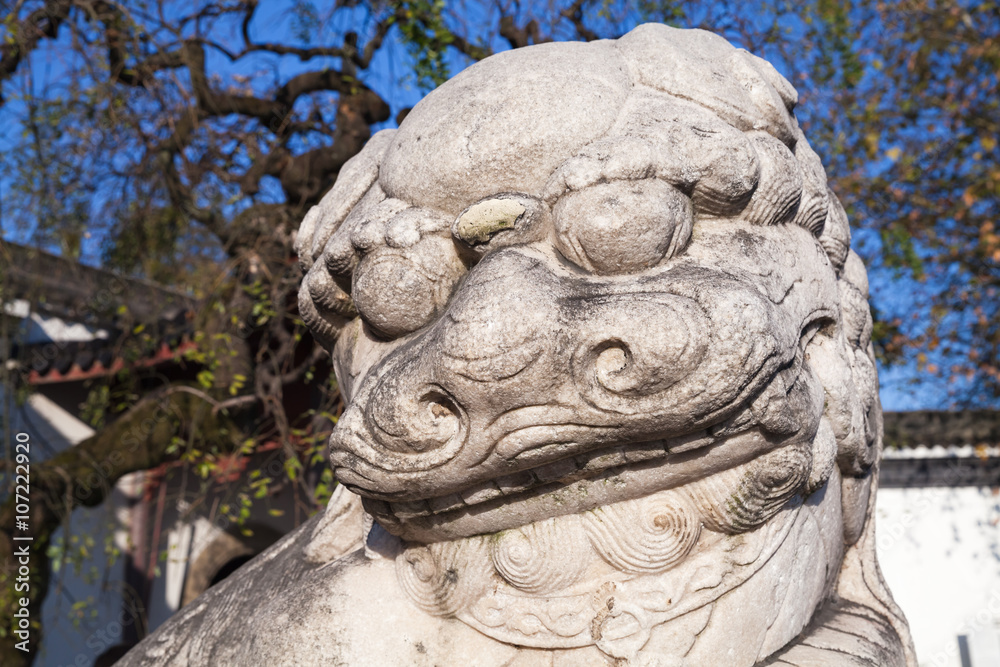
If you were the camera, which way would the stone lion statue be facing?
facing the viewer and to the left of the viewer
